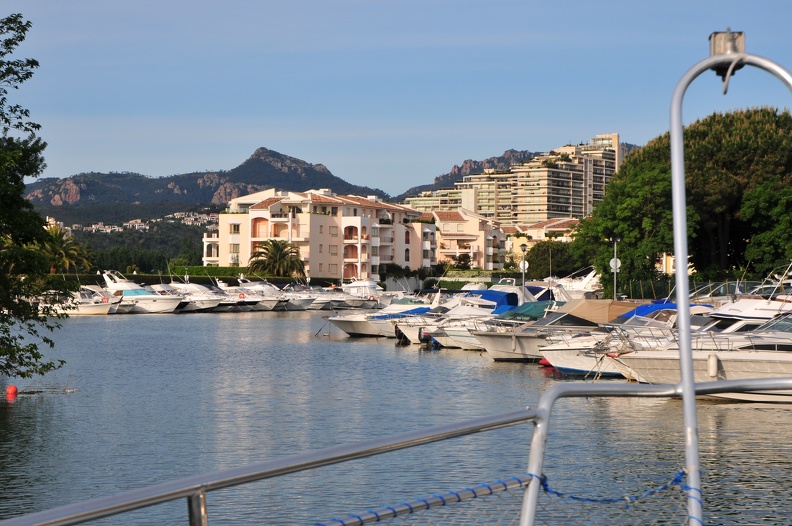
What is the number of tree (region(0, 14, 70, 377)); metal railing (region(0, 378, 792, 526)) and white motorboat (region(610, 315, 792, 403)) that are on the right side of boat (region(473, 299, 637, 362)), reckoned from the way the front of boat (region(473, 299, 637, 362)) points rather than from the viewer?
0

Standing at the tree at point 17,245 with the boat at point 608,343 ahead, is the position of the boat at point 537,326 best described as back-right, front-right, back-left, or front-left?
front-left

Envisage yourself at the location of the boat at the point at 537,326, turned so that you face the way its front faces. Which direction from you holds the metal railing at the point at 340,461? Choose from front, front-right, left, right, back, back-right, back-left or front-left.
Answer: left

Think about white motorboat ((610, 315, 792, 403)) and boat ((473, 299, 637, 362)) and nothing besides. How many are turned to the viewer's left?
2

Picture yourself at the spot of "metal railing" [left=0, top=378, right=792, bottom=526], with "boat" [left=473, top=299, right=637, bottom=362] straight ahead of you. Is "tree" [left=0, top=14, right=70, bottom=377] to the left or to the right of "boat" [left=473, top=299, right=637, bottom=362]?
left

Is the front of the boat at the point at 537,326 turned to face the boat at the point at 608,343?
no

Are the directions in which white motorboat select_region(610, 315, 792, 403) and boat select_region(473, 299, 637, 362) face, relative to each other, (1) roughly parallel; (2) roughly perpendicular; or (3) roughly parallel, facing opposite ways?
roughly parallel

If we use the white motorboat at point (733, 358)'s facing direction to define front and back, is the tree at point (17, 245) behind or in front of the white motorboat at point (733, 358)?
in front

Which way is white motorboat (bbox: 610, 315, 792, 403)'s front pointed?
to the viewer's left

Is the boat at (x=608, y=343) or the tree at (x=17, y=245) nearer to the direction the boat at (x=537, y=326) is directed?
the tree

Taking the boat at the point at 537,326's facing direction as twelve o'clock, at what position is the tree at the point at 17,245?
The tree is roughly at 10 o'clock from the boat.

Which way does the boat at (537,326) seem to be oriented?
to the viewer's left

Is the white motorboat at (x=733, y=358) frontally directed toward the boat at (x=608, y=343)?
no

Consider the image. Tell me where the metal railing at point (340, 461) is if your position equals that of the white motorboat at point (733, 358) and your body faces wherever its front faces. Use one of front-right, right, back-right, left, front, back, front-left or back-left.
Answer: left
